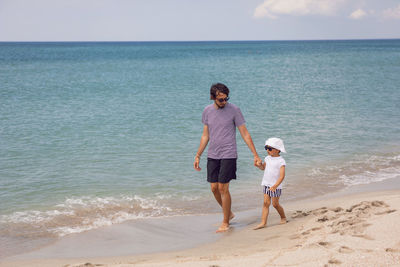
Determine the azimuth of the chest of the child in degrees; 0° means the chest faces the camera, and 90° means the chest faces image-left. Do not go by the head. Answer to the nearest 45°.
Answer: approximately 45°

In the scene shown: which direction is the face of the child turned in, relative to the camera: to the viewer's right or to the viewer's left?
to the viewer's left

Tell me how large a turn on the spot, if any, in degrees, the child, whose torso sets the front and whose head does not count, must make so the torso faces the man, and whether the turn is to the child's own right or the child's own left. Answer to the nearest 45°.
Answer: approximately 45° to the child's own right
